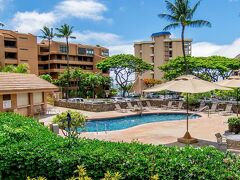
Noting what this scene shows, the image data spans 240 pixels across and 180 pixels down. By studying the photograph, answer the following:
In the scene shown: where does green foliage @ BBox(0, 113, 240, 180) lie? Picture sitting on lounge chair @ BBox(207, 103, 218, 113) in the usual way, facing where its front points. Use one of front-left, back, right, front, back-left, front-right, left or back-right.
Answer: front-left

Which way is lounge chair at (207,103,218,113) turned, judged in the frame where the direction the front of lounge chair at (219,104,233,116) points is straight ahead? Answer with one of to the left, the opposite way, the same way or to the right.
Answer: the same way

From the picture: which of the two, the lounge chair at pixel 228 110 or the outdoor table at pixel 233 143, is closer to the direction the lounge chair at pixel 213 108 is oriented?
the outdoor table

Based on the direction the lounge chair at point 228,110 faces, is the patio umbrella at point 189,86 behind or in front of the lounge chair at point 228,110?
in front

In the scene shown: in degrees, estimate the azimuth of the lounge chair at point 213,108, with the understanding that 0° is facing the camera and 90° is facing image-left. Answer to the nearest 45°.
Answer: approximately 45°

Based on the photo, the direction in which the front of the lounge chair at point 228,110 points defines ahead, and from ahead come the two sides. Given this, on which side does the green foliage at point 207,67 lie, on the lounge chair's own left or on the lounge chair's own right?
on the lounge chair's own right

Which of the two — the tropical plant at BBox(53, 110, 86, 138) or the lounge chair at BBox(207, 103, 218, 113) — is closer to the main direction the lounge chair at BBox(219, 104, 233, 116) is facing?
the tropical plant

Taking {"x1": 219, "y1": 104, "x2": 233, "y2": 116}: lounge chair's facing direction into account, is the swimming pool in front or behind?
in front

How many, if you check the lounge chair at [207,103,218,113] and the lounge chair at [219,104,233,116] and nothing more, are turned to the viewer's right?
0

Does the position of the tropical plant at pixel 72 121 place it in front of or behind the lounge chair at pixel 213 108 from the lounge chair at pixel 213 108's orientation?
in front

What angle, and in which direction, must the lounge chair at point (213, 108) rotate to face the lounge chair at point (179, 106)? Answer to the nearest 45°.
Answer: approximately 90° to its right

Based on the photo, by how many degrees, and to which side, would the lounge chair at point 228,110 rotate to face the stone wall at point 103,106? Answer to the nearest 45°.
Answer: approximately 45° to its right

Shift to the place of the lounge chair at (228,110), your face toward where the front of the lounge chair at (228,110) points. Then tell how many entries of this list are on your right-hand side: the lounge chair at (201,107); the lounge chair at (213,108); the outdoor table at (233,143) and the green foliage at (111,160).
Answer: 2

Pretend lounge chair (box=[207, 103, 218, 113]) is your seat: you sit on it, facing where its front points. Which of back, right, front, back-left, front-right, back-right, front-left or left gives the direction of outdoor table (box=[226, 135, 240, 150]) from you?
front-left

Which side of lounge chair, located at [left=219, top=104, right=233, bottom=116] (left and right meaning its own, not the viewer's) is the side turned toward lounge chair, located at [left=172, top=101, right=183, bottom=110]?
right
